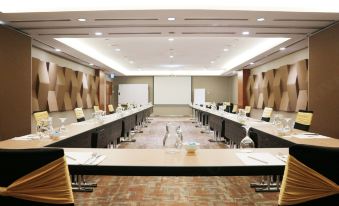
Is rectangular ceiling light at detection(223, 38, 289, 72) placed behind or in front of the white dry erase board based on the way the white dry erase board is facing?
in front

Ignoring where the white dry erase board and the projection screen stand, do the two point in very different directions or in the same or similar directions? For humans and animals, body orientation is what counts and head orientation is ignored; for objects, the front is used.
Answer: same or similar directions

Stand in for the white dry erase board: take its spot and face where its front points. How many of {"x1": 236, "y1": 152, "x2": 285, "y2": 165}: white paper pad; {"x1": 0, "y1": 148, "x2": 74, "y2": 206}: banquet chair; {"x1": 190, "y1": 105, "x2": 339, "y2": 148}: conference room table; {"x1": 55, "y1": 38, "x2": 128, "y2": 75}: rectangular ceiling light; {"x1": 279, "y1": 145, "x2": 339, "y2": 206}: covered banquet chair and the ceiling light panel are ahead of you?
6

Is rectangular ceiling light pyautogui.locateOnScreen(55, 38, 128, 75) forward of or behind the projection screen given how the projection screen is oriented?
forward

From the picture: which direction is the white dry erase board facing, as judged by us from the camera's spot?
facing the viewer

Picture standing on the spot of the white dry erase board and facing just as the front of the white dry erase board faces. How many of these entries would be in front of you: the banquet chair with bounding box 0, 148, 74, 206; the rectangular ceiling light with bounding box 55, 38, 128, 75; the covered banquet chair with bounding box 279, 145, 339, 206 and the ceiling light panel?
4

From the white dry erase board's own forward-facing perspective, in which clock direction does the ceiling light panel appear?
The ceiling light panel is roughly at 12 o'clock from the white dry erase board.

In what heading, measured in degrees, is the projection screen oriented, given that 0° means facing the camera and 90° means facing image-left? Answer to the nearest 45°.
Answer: approximately 0°

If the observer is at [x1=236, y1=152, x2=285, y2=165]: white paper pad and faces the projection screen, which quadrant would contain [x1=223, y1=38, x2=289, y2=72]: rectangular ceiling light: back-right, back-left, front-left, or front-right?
front-right

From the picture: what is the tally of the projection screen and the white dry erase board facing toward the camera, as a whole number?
2

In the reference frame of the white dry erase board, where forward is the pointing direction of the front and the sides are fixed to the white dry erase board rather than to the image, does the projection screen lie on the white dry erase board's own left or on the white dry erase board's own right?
on the white dry erase board's own left

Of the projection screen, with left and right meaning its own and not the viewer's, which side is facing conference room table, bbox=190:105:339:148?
front

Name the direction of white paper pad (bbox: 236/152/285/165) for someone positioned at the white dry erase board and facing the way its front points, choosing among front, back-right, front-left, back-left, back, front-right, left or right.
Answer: front

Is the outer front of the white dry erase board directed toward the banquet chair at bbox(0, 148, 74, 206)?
yes

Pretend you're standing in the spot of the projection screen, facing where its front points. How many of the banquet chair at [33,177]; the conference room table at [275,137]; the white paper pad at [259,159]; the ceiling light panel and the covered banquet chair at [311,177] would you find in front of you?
5

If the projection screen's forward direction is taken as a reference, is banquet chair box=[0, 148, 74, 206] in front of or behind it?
in front
